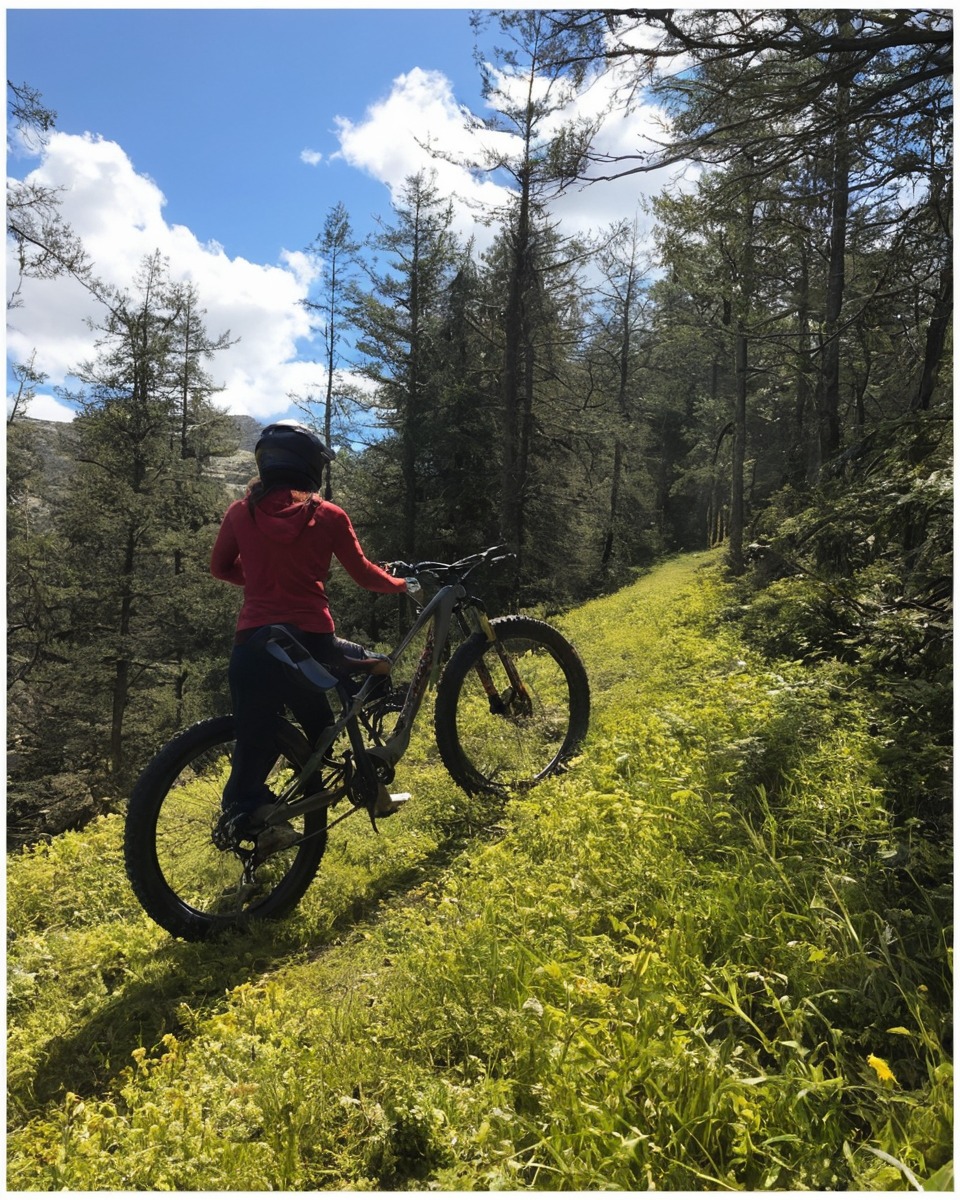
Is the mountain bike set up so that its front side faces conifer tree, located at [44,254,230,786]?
no

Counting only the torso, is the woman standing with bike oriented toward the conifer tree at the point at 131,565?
no

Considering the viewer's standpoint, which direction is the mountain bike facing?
facing away from the viewer and to the right of the viewer

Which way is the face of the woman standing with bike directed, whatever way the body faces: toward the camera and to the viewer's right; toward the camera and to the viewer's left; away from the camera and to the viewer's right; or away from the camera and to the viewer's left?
away from the camera and to the viewer's right

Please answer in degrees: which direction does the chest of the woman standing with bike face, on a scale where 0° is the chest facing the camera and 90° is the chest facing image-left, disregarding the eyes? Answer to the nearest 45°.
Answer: approximately 225°
